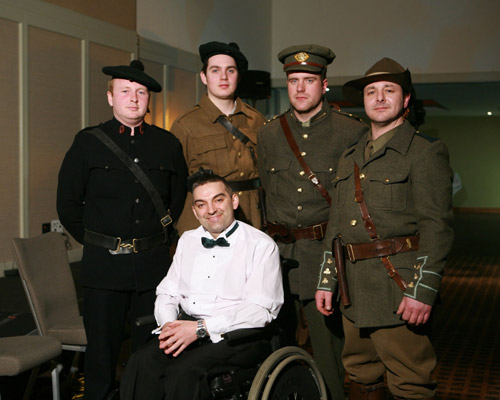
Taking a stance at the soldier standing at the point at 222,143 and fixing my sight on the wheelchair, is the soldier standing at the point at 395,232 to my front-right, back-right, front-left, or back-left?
front-left

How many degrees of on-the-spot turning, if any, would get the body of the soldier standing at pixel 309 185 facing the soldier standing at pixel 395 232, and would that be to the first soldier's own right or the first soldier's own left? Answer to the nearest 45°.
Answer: approximately 45° to the first soldier's own left

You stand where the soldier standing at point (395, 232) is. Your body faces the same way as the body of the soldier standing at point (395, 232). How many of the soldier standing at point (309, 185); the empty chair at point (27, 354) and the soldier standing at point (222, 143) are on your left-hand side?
0

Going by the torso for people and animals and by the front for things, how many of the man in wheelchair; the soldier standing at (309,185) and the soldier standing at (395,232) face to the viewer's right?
0

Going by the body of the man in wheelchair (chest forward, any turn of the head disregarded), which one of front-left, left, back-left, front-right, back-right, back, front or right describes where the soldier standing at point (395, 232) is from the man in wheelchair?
back-left

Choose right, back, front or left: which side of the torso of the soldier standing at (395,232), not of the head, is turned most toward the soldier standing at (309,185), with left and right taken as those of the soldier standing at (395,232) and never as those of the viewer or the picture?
right

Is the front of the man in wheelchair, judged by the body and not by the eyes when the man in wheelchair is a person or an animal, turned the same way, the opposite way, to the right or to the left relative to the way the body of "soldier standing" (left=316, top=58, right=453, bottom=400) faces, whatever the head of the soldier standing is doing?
the same way

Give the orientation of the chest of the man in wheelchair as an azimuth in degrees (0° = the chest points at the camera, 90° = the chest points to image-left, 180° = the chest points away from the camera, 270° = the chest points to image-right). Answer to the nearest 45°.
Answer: approximately 45°

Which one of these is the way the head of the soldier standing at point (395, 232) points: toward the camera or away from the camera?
toward the camera

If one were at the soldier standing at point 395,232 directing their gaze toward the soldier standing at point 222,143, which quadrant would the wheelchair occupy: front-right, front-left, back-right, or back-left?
front-left

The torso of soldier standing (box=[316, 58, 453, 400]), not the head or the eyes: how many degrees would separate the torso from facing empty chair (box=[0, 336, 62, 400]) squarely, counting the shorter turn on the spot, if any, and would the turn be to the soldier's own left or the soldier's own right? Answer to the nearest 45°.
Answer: approximately 45° to the soldier's own right

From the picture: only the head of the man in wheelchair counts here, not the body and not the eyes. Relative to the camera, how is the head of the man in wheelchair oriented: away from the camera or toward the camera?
toward the camera

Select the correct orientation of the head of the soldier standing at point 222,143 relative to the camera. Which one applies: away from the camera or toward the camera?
toward the camera

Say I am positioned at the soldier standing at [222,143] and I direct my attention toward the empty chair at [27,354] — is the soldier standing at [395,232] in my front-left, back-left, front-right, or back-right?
back-left

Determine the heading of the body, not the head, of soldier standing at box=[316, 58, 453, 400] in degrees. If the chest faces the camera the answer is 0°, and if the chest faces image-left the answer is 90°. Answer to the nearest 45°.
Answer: approximately 45°

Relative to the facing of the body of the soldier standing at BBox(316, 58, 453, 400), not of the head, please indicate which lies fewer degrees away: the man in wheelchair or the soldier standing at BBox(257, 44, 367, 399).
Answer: the man in wheelchair
